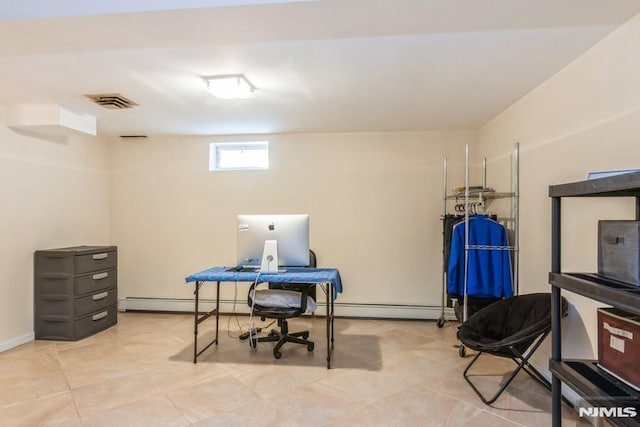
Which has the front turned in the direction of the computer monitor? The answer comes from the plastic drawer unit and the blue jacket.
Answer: the plastic drawer unit

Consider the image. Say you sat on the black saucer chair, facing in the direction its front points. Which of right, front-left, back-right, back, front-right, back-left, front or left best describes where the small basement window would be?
front-right

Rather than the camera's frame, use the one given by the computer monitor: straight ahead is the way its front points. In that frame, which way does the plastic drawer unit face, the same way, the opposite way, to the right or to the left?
to the right

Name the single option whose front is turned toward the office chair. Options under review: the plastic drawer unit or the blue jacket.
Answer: the plastic drawer unit

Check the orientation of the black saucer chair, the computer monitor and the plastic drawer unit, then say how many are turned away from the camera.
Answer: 1

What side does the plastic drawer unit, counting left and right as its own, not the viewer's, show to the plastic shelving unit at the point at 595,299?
front

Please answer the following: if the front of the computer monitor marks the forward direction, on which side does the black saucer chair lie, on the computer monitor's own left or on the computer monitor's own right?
on the computer monitor's own right

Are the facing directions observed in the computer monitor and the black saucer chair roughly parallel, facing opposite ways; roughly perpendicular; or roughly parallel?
roughly perpendicular

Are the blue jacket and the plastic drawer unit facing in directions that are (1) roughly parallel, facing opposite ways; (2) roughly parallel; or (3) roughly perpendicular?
roughly perpendicular

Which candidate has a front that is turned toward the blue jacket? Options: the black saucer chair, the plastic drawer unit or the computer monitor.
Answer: the plastic drawer unit

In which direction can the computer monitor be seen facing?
away from the camera
